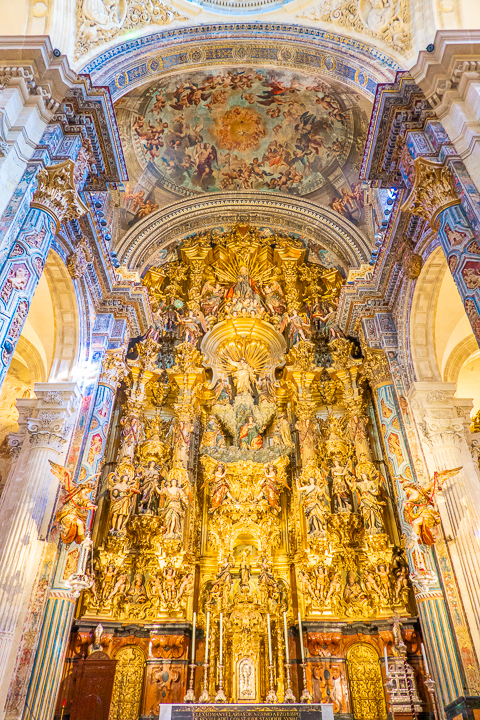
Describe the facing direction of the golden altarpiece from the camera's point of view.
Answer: facing the viewer

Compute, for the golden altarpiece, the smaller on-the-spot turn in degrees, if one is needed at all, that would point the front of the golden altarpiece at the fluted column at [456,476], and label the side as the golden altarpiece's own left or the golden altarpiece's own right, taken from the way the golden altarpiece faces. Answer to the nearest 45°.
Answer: approximately 45° to the golden altarpiece's own left

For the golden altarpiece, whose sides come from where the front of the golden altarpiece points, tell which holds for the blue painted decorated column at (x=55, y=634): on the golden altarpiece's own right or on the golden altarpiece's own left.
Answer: on the golden altarpiece's own right

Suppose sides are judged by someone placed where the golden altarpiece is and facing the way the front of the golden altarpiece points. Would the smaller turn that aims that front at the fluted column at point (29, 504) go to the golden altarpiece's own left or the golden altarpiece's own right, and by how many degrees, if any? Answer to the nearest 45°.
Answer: approximately 45° to the golden altarpiece's own right

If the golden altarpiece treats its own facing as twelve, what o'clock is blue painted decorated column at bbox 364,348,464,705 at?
The blue painted decorated column is roughly at 10 o'clock from the golden altarpiece.
